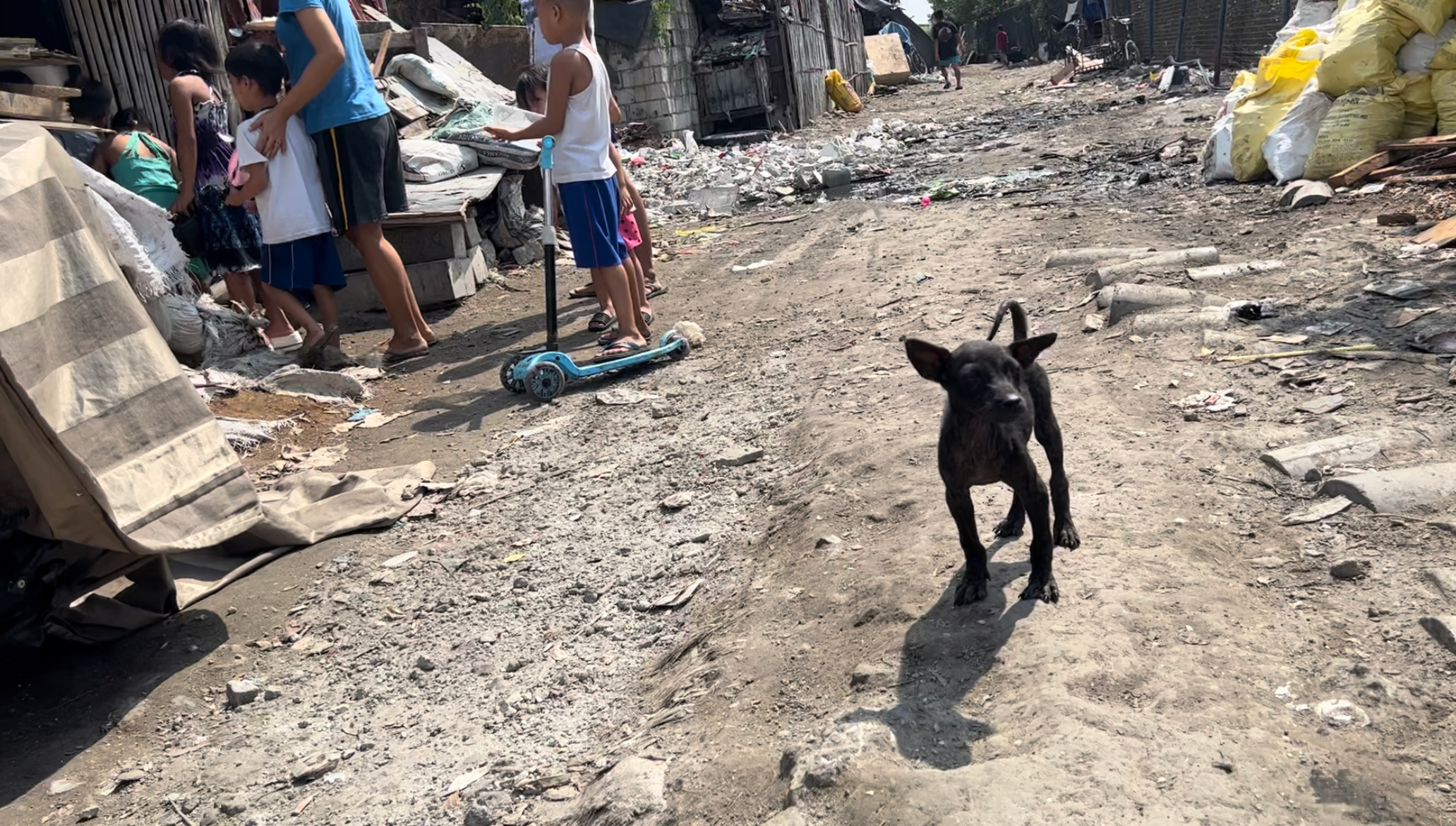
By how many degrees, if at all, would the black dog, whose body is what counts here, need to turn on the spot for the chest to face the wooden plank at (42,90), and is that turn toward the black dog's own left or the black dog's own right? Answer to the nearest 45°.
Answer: approximately 135° to the black dog's own right

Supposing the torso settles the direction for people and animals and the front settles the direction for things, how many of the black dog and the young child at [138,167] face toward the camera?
1

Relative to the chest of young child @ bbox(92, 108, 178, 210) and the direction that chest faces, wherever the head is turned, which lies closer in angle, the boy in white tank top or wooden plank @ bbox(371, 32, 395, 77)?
the wooden plank

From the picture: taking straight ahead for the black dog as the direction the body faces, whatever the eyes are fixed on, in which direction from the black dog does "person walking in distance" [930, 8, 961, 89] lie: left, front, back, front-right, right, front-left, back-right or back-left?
back

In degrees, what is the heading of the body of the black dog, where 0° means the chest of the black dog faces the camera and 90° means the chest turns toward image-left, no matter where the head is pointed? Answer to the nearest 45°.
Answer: approximately 0°

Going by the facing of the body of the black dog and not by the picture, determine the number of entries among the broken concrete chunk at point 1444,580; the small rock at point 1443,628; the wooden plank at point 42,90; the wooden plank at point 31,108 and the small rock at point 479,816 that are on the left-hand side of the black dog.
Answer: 2

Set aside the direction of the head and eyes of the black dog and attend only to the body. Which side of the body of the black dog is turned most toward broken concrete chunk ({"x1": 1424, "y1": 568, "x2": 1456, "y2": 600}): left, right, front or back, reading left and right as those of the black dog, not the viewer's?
left

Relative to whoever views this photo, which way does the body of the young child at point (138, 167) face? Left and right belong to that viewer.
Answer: facing away from the viewer and to the left of the viewer

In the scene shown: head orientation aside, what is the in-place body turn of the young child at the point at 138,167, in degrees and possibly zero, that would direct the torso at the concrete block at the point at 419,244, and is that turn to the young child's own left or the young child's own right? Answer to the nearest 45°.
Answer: approximately 90° to the young child's own right
